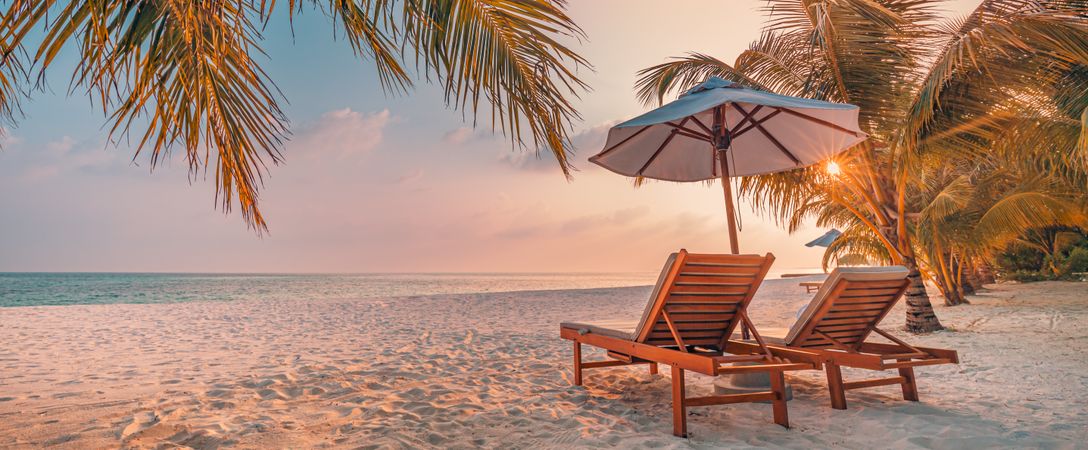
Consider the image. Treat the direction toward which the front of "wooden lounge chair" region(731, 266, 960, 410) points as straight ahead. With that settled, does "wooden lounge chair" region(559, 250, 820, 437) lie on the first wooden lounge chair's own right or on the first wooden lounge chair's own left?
on the first wooden lounge chair's own left

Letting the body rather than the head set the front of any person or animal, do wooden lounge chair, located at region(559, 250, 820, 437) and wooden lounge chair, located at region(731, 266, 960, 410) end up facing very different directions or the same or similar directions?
same or similar directions

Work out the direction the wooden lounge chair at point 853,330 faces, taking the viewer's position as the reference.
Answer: facing away from the viewer and to the left of the viewer

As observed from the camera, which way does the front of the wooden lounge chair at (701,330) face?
facing away from the viewer and to the left of the viewer

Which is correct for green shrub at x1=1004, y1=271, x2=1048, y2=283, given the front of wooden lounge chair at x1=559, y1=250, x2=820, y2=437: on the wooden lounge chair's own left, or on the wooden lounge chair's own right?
on the wooden lounge chair's own right

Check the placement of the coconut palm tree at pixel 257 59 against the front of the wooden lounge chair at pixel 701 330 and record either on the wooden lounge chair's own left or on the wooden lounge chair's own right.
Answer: on the wooden lounge chair's own left

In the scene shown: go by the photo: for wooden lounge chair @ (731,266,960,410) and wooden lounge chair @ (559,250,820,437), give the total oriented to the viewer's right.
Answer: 0

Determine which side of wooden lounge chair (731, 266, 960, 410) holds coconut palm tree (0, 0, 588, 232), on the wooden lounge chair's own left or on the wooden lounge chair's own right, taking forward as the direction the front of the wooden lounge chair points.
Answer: on the wooden lounge chair's own left

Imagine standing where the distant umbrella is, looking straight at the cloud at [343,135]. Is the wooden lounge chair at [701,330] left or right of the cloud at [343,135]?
left

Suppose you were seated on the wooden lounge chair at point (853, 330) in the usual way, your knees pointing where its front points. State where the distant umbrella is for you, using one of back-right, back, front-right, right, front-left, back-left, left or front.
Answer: front-right

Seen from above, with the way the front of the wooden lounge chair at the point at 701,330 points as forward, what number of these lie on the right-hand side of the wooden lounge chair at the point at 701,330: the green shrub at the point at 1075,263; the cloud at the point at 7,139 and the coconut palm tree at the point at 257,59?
1
